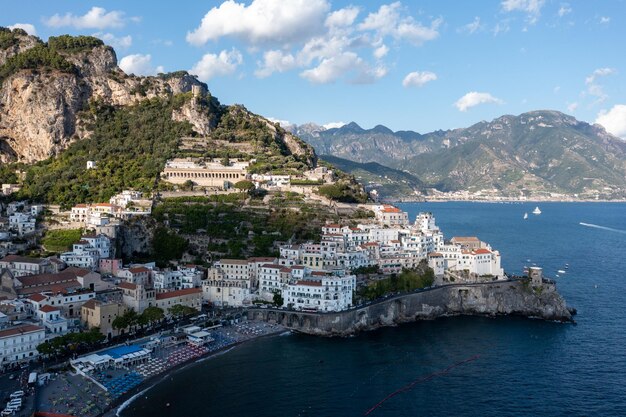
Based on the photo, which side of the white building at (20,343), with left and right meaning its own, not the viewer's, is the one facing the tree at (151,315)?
left

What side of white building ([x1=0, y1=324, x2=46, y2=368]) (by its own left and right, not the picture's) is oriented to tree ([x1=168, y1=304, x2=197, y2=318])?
left

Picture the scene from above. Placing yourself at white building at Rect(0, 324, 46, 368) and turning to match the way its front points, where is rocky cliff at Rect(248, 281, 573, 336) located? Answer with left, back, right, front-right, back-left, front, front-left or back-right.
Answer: front-left

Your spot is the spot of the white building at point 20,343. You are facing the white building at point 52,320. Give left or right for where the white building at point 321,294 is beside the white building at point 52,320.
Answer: right

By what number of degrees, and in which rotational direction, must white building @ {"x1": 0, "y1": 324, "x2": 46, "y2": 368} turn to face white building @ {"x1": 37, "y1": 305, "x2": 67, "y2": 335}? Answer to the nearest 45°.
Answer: approximately 90° to its left

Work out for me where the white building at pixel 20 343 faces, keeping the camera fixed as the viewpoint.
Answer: facing the viewer and to the right of the viewer
